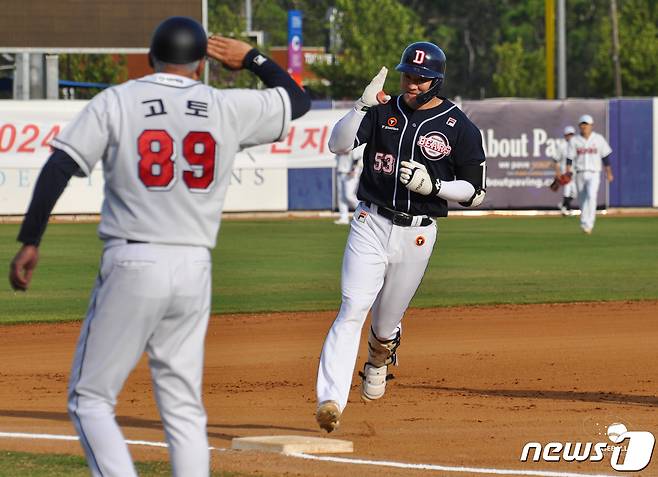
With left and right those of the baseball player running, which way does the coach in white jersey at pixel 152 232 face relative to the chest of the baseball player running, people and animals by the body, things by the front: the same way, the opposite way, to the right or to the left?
the opposite way

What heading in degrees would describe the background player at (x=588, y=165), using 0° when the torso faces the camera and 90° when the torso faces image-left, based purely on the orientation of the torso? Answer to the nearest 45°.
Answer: approximately 0°

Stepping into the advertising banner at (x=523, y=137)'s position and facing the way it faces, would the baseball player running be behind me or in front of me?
in front

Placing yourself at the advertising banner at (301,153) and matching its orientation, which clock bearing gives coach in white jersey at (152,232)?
The coach in white jersey is roughly at 12 o'clock from the advertising banner.

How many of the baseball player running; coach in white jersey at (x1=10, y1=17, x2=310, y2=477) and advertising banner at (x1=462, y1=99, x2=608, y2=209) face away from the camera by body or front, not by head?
1

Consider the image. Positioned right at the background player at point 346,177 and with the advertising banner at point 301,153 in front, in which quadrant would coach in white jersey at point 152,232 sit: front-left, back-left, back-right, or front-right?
back-left

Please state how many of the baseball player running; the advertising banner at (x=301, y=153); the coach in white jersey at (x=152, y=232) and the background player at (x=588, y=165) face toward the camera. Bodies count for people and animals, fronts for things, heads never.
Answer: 3

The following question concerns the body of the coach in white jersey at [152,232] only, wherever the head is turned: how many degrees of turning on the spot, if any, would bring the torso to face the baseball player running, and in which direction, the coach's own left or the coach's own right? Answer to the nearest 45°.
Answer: approximately 45° to the coach's own right

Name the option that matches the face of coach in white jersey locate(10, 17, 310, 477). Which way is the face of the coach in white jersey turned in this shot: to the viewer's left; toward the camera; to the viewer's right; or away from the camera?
away from the camera

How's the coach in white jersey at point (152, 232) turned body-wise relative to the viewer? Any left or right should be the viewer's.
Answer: facing away from the viewer

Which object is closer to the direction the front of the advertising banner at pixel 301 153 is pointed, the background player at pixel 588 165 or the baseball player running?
the baseball player running
